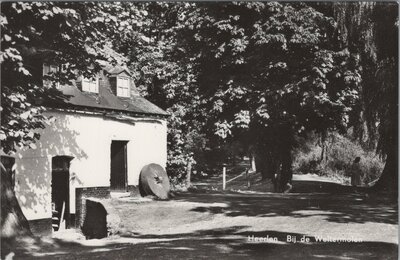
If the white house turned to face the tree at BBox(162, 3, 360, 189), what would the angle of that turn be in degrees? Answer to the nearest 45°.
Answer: approximately 45° to its left

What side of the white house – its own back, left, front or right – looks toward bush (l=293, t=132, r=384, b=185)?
left

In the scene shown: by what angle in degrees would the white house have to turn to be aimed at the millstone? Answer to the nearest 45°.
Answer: approximately 90° to its left

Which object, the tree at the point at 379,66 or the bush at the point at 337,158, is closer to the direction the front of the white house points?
the tree

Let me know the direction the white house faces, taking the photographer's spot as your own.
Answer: facing the viewer and to the right of the viewer
